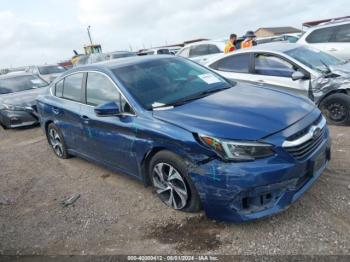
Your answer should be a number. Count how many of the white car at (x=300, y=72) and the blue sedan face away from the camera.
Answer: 0

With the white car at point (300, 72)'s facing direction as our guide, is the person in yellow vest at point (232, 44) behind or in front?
behind

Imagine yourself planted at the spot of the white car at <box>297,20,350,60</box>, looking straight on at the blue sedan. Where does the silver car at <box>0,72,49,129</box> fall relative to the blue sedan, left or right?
right

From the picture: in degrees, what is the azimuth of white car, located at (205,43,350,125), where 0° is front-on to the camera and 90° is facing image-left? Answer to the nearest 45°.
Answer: approximately 315°

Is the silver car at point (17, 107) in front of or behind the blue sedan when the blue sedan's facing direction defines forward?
behind

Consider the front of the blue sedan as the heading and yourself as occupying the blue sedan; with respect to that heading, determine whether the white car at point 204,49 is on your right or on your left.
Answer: on your left

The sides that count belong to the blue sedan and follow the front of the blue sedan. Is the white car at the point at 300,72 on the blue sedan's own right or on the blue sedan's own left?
on the blue sedan's own left

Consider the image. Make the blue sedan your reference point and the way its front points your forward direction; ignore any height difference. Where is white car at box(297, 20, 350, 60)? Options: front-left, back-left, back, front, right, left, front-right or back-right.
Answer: left

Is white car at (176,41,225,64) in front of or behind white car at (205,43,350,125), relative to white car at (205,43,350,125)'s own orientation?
behind

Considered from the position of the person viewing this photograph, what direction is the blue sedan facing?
facing the viewer and to the right of the viewer
